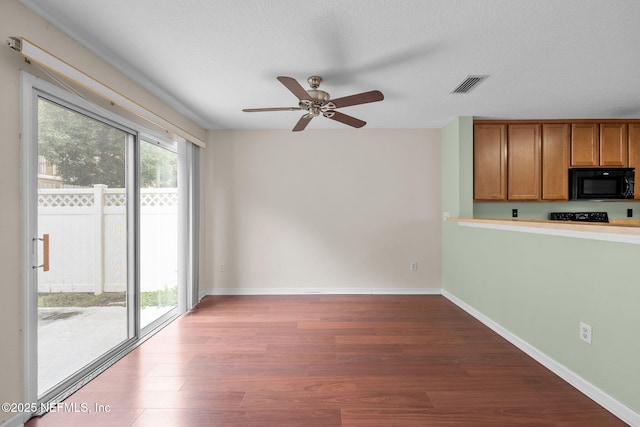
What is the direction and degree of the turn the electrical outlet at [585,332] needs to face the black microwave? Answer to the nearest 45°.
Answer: approximately 135° to its right

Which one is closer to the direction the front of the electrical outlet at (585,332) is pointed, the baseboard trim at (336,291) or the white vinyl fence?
the white vinyl fence

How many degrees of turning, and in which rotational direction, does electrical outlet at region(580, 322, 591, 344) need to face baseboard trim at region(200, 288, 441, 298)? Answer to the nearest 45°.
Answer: approximately 45° to its right

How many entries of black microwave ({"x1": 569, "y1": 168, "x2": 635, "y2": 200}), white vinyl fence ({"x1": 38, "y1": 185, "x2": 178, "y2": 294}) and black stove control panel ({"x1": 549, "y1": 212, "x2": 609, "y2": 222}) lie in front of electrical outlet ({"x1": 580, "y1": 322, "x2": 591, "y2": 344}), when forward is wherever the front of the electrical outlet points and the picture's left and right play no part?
1

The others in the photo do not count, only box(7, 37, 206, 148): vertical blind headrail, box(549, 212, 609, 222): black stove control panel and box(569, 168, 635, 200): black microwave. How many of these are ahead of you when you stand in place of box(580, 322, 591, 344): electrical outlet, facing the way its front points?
1

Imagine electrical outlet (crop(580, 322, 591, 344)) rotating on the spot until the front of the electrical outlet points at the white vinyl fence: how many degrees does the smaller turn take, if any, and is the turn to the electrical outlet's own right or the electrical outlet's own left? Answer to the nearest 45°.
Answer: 0° — it already faces it

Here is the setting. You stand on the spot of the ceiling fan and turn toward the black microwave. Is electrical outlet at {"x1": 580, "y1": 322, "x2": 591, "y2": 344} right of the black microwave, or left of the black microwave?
right

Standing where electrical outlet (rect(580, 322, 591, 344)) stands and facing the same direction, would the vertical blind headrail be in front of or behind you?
in front

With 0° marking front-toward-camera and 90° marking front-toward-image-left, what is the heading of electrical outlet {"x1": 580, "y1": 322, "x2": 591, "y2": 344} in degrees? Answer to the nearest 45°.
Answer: approximately 45°

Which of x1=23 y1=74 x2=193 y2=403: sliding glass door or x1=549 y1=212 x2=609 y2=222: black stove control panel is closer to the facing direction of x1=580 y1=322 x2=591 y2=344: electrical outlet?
the sliding glass door

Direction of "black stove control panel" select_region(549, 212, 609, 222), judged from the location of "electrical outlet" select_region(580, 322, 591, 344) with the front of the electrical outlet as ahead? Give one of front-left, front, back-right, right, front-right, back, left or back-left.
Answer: back-right

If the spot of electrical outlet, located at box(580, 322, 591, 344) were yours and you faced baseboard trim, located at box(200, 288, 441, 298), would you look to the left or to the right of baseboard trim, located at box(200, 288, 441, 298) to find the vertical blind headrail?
left

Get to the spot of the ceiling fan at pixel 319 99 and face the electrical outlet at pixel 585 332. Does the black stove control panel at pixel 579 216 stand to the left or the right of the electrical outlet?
left
